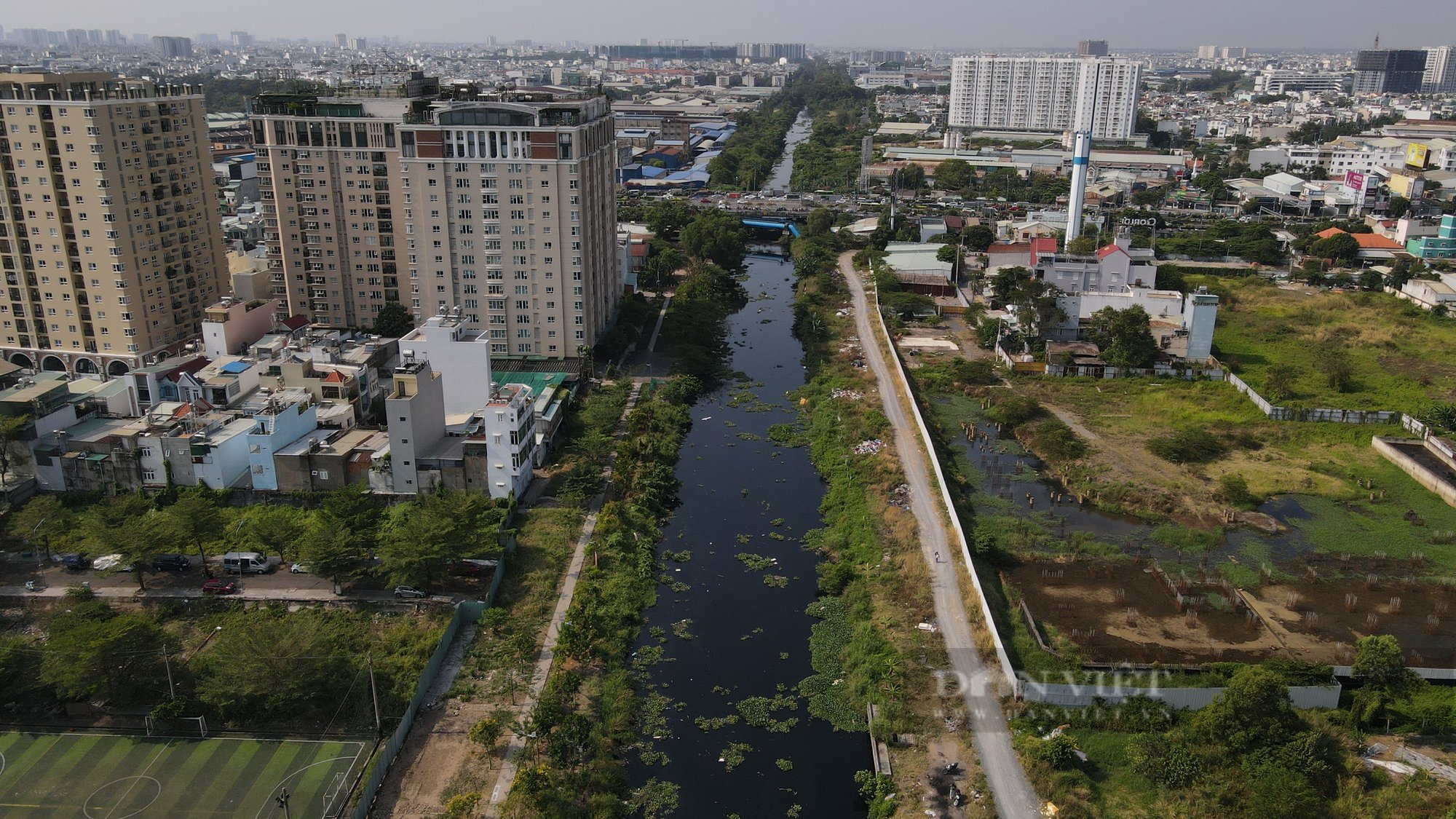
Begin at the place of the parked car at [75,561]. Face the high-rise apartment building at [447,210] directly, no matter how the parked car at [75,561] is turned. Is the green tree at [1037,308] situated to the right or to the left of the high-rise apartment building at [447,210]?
right

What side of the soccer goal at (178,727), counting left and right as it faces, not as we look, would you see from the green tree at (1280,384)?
left

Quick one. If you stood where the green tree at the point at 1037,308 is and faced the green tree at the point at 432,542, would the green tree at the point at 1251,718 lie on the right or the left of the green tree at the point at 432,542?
left

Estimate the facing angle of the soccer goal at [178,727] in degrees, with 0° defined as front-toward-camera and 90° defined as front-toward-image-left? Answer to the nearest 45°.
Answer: approximately 0°

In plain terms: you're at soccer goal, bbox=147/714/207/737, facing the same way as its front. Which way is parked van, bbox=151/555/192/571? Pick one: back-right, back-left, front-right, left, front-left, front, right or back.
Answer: back

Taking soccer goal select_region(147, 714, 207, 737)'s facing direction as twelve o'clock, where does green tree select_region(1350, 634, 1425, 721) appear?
The green tree is roughly at 10 o'clock from the soccer goal.

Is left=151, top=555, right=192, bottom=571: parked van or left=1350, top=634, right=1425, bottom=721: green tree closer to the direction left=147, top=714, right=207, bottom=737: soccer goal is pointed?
the green tree

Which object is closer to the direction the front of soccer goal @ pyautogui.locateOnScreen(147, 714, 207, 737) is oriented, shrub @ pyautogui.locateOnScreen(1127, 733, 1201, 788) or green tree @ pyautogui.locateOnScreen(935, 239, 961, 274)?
the shrub

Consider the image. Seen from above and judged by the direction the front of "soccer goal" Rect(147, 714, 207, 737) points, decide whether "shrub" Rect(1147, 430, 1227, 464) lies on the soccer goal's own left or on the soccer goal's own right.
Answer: on the soccer goal's own left

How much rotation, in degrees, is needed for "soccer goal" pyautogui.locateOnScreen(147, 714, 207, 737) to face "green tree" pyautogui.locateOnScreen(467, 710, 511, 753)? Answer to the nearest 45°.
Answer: approximately 45° to its left

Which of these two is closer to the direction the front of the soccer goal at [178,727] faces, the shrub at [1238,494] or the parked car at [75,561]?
the shrub

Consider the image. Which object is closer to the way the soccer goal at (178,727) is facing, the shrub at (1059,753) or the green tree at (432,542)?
the shrub

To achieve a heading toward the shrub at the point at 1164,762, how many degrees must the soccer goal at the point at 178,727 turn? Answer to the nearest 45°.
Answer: approximately 45° to its left

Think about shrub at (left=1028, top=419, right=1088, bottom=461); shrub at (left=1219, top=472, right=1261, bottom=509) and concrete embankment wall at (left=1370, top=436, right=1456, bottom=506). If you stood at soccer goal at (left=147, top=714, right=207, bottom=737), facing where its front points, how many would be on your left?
3

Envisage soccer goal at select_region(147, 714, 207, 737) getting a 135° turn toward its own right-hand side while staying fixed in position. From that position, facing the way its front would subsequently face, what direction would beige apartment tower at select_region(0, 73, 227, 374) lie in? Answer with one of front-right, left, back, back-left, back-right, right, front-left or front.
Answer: front-right
